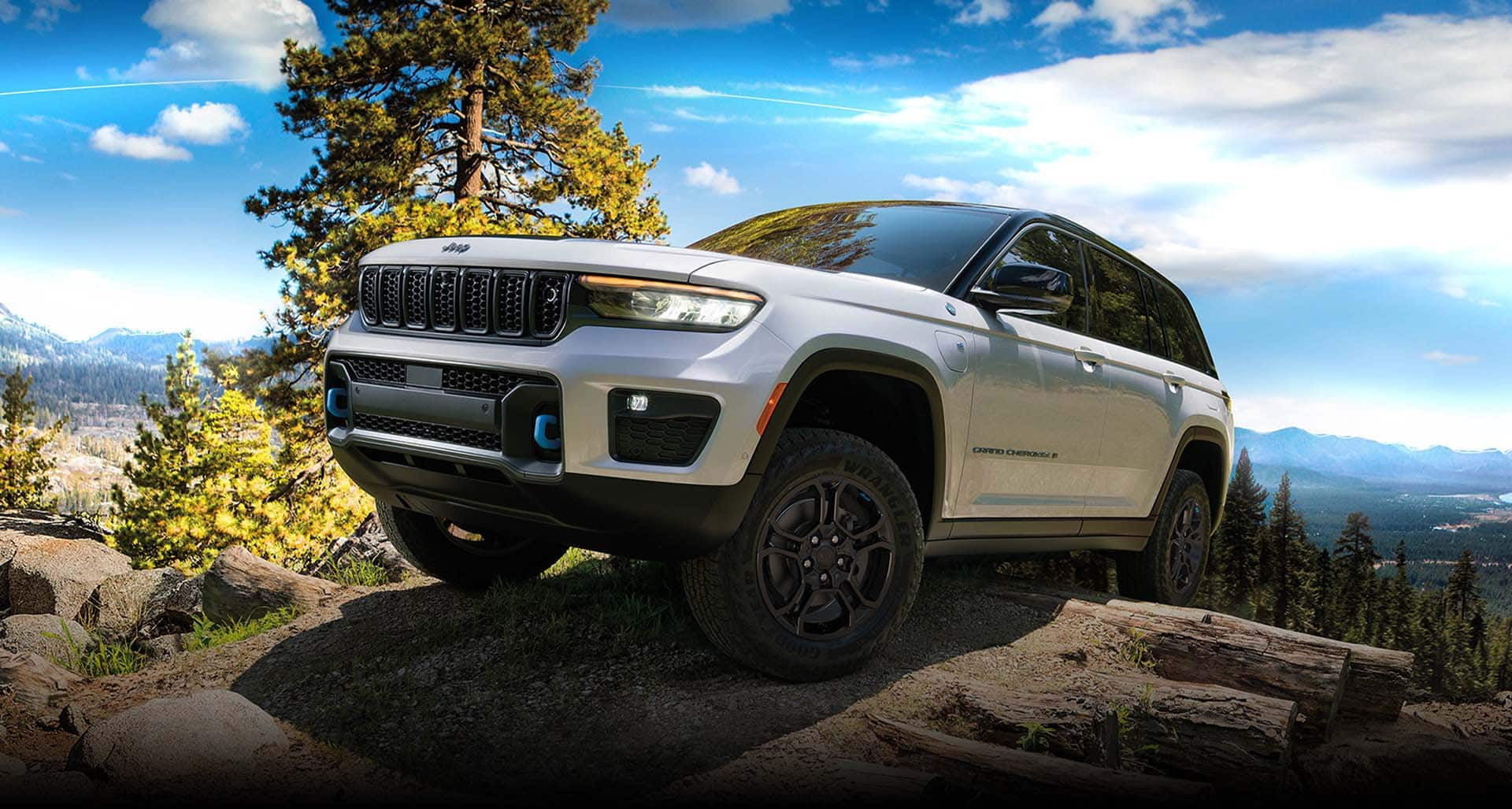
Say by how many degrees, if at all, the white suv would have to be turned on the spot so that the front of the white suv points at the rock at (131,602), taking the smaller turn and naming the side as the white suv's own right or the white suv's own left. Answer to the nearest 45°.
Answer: approximately 90° to the white suv's own right

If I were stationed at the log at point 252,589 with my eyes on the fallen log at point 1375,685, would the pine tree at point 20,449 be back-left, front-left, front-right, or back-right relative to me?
back-left

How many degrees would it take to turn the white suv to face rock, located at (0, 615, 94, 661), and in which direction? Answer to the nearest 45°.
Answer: approximately 90° to its right

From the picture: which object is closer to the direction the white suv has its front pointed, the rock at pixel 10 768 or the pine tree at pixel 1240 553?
the rock

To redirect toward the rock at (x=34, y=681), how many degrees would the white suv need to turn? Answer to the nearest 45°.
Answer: approximately 45° to its right

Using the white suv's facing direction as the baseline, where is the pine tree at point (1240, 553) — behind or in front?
behind

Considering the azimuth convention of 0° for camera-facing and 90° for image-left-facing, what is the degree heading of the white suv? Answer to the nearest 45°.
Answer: approximately 45°

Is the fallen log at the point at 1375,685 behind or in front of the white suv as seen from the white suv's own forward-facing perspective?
behind

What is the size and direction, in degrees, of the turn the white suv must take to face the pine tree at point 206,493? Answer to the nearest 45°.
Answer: approximately 90° to its right
